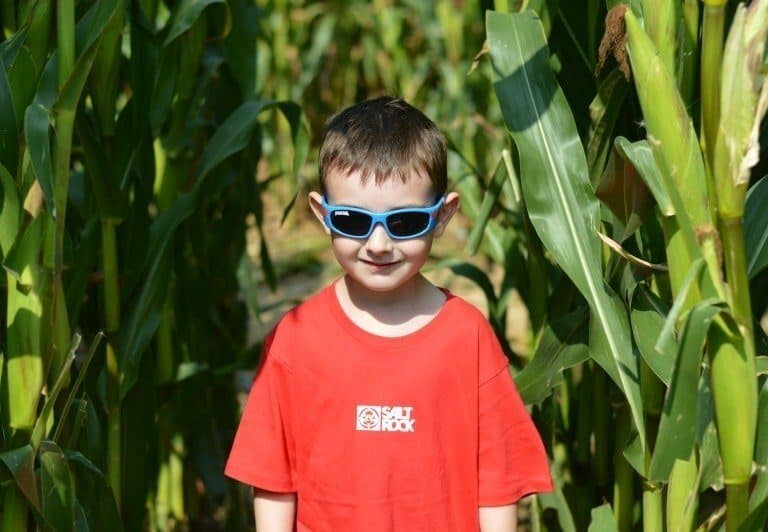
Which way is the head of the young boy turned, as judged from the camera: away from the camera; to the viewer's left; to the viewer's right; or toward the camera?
toward the camera

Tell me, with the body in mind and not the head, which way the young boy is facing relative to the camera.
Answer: toward the camera
